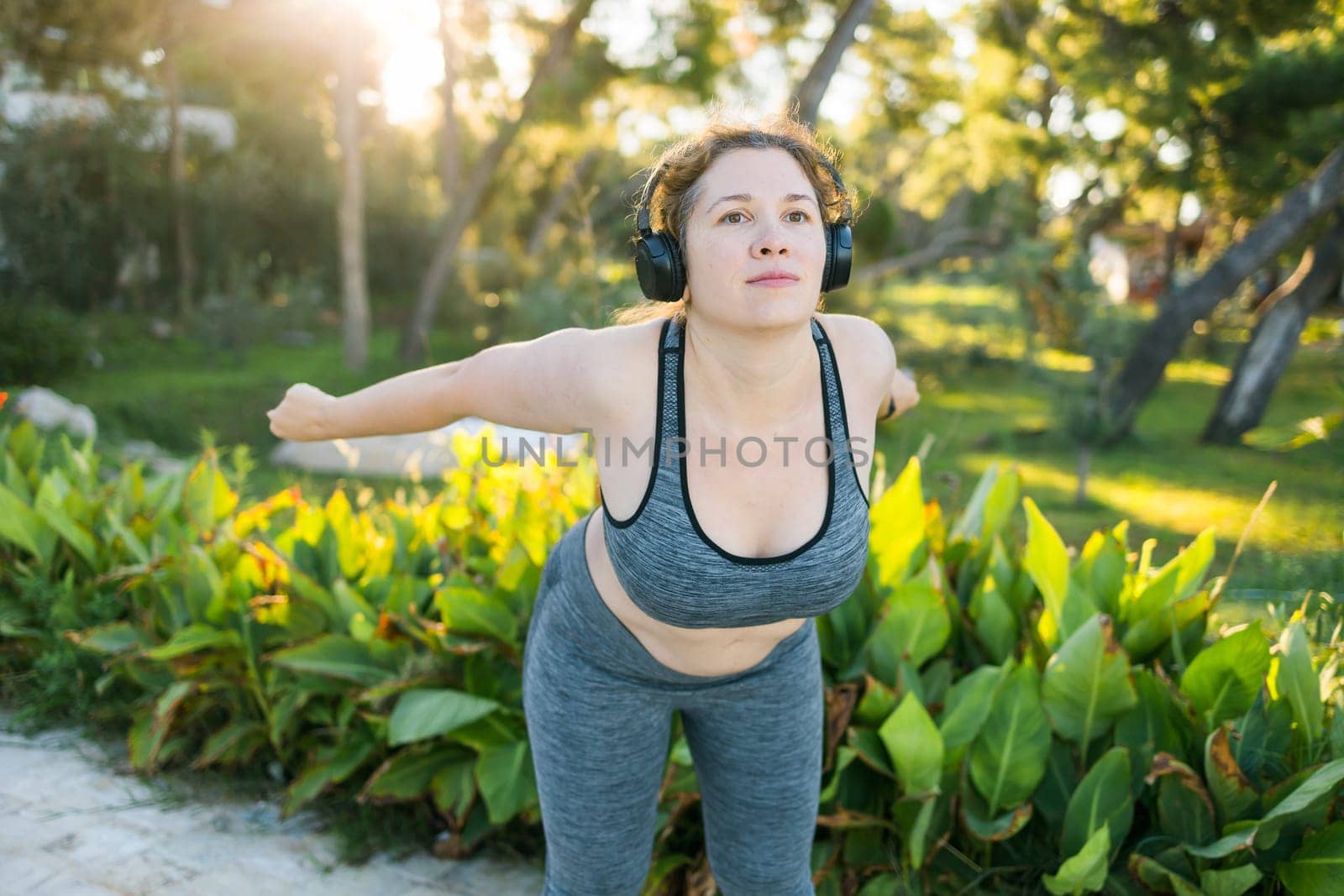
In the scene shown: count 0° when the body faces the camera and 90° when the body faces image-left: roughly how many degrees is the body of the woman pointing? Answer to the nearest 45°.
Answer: approximately 315°

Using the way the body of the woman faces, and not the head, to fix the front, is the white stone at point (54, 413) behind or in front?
behind

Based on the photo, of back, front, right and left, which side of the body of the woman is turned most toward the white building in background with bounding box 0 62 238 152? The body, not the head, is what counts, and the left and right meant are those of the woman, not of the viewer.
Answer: back
